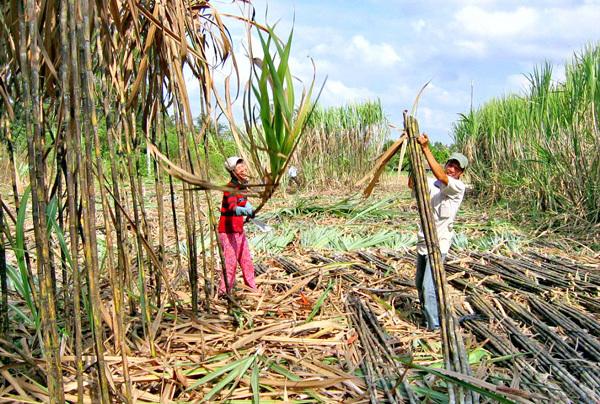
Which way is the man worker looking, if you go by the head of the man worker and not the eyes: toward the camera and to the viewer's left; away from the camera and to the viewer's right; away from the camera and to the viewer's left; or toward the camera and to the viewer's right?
toward the camera and to the viewer's left

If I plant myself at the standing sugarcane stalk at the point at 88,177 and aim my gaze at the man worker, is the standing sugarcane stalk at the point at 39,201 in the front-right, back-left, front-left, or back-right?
back-left

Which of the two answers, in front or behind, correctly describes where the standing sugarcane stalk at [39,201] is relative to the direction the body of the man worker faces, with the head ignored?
in front

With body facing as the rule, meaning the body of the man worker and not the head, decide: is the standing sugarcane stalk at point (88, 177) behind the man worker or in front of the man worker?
in front

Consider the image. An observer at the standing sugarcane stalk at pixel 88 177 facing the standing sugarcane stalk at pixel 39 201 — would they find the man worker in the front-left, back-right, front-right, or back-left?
back-right

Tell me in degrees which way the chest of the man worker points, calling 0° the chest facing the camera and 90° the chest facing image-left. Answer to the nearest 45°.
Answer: approximately 45°
